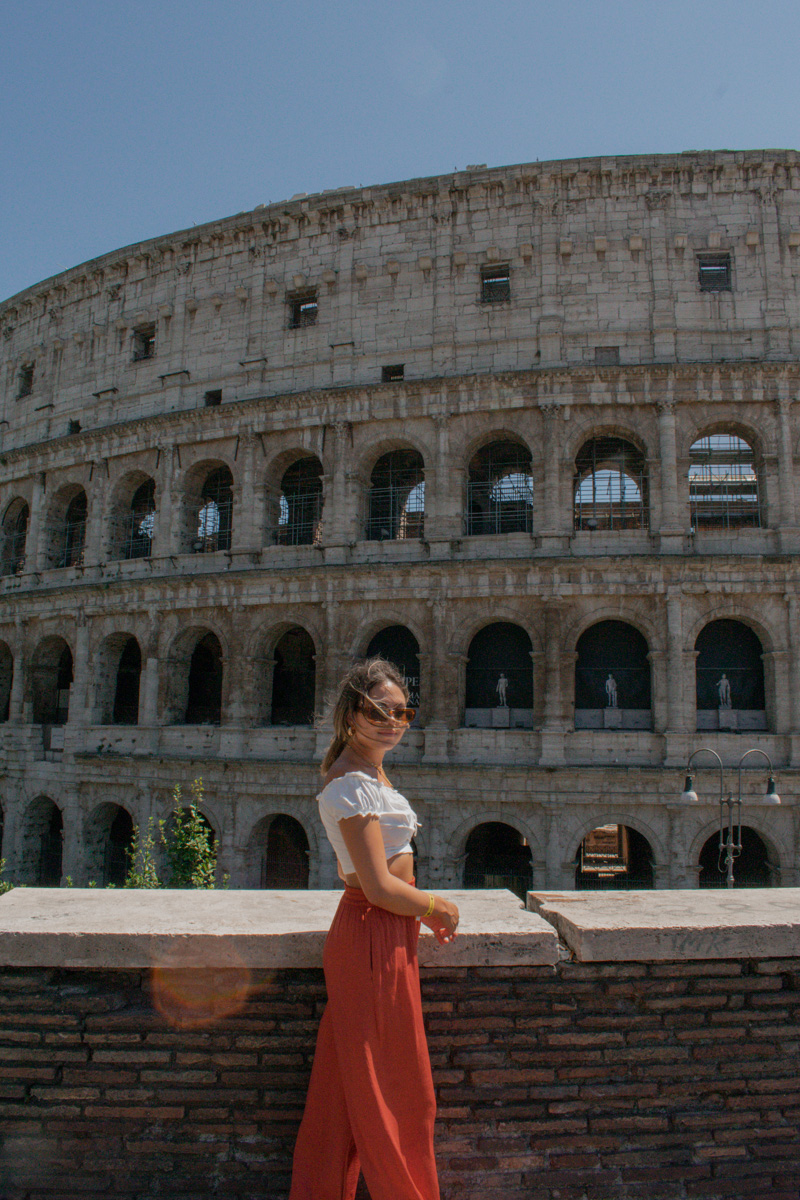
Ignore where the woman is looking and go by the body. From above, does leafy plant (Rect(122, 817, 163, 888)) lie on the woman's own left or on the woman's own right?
on the woman's own left

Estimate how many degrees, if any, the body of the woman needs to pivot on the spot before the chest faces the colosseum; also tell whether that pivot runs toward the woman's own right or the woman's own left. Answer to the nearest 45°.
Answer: approximately 90° to the woman's own left

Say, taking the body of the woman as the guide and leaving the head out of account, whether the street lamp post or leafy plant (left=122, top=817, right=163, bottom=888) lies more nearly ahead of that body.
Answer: the street lamp post

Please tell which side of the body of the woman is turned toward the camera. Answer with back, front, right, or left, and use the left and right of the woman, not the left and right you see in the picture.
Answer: right

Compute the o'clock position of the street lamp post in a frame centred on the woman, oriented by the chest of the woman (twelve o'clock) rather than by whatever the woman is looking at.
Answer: The street lamp post is roughly at 10 o'clock from the woman.
